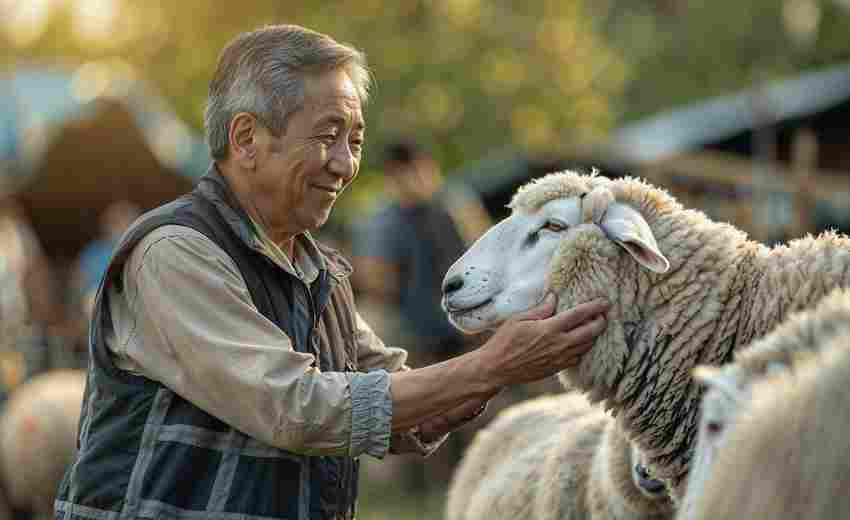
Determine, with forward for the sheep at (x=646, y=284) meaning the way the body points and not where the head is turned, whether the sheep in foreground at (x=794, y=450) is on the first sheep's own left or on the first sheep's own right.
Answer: on the first sheep's own left

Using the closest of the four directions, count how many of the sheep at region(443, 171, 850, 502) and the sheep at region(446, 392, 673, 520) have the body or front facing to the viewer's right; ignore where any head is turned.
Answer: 1

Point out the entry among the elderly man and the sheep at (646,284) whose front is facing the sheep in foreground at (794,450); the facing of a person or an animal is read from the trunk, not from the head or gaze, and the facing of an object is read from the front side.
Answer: the elderly man

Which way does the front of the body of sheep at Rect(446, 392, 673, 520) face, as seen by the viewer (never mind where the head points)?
to the viewer's right

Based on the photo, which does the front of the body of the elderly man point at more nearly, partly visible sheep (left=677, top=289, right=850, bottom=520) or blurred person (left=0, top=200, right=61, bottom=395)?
the partly visible sheep

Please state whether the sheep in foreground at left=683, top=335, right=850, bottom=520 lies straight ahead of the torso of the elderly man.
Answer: yes

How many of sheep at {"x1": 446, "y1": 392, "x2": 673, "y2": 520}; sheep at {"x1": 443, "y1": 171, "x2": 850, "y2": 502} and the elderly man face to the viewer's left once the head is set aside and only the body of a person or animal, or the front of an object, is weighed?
1

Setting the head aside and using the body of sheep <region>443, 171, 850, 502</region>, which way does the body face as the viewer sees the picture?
to the viewer's left

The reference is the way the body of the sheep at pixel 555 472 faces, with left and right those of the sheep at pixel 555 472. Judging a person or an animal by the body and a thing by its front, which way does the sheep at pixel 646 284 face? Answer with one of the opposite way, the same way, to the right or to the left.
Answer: the opposite way

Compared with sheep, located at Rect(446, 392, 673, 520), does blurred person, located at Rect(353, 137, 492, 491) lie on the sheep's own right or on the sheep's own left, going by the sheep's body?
on the sheep's own left

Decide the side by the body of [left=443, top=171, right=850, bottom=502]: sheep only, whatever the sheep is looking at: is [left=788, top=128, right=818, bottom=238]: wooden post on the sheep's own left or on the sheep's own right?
on the sheep's own right

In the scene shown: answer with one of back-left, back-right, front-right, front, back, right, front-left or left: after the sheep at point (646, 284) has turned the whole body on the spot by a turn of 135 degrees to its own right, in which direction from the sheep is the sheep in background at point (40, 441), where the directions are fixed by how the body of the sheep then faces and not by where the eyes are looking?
left

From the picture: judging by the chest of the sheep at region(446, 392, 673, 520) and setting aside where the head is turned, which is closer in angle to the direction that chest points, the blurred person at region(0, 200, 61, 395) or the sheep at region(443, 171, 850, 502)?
the sheep
